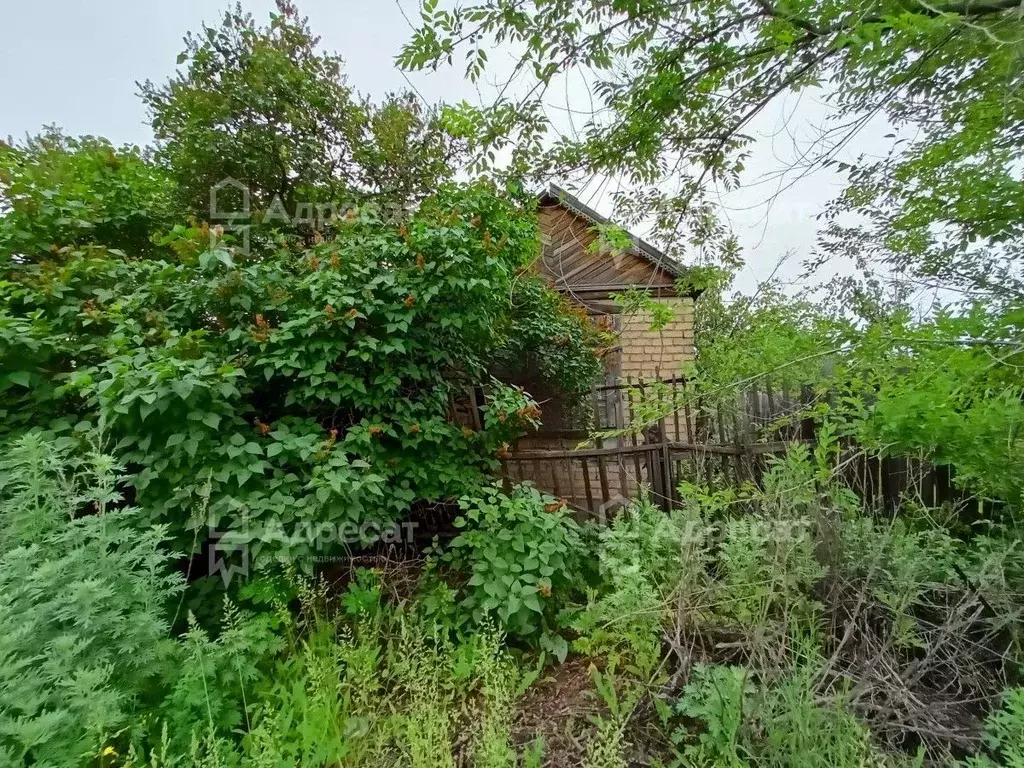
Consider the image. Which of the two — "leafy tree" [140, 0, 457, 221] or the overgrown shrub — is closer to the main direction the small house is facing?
the overgrown shrub

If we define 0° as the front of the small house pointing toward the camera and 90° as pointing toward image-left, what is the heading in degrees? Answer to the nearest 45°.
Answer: approximately 0°

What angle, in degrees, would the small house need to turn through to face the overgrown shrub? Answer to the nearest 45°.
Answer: approximately 45° to its right

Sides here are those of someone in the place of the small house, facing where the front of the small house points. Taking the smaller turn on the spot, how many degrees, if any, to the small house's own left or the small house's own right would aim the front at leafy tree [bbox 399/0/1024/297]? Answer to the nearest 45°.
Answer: approximately 45° to the small house's own left

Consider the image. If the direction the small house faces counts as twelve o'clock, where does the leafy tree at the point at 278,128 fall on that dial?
The leafy tree is roughly at 3 o'clock from the small house.

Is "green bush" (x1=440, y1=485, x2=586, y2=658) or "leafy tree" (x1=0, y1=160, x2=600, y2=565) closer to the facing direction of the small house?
the green bush
